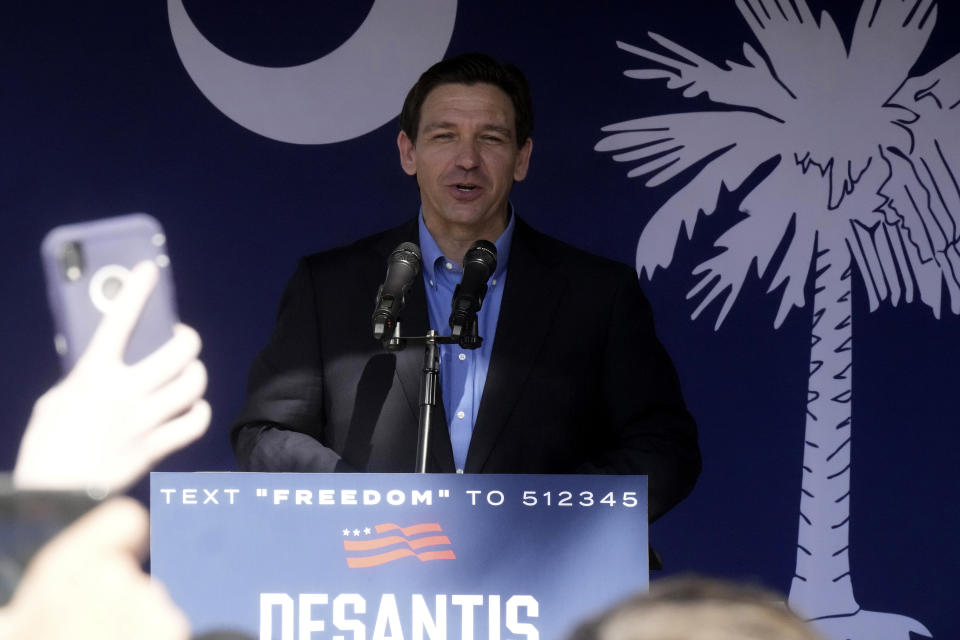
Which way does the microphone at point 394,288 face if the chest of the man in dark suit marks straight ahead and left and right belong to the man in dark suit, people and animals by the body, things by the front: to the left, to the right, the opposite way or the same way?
the opposite way

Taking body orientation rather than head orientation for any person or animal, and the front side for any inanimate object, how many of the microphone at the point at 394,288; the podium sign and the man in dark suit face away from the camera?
1

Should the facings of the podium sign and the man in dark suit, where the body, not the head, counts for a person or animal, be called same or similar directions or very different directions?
same or similar directions

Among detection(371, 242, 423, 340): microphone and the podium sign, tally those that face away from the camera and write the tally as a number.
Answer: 1

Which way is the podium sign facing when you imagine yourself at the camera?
facing the viewer

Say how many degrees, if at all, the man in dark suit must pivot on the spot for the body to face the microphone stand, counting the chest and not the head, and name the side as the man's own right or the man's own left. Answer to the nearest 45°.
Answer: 0° — they already face it

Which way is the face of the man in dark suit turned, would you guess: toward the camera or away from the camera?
toward the camera

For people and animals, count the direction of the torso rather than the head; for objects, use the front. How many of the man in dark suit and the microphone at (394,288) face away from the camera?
1

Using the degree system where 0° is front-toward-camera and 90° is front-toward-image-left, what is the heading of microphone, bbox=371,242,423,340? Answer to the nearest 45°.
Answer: approximately 180°

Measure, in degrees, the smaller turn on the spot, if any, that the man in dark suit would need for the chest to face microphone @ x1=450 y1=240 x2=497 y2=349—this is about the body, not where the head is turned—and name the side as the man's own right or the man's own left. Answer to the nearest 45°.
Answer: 0° — they already face it

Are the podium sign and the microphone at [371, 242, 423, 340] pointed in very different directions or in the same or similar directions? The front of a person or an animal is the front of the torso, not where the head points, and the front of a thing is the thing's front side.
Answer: very different directions

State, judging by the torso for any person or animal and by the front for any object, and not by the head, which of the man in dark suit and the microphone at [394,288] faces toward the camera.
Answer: the man in dark suit
